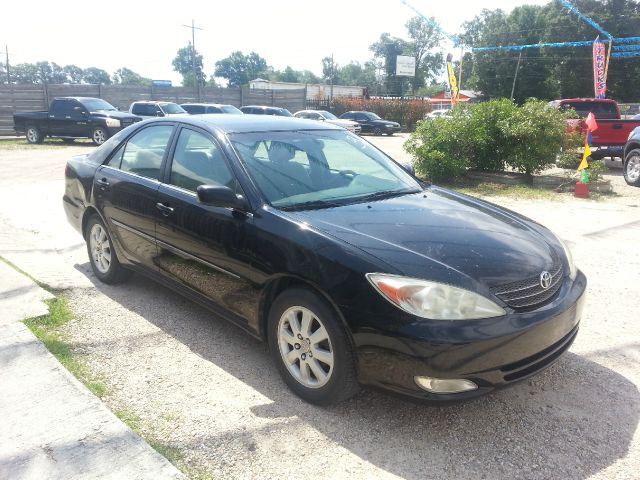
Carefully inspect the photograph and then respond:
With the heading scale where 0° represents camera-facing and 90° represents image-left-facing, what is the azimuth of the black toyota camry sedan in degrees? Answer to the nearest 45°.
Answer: approximately 315°

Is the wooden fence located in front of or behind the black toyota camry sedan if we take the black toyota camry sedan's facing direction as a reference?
behind

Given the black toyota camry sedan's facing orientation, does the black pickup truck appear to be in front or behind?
behind

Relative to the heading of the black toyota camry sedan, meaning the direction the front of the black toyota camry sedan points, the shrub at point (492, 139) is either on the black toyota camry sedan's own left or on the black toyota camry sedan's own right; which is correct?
on the black toyota camry sedan's own left

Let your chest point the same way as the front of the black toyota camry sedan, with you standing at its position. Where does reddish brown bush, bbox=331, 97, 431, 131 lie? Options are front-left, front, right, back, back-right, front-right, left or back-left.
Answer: back-left

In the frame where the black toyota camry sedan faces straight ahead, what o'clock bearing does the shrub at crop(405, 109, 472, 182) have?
The shrub is roughly at 8 o'clock from the black toyota camry sedan.

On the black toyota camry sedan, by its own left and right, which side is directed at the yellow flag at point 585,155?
left

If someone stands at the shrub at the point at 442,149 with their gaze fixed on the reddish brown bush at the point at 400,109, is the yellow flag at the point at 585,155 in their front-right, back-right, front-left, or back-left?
back-right
